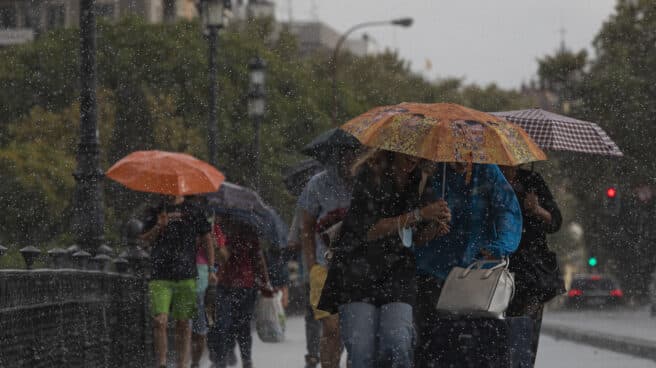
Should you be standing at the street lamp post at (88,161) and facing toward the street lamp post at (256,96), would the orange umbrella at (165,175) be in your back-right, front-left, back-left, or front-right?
front-right

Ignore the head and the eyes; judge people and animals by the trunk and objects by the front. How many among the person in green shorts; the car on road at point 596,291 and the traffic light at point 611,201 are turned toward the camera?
2

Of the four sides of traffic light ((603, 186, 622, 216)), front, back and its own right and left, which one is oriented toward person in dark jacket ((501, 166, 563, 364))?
front

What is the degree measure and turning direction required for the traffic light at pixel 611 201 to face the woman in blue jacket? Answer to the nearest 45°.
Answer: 0° — it already faces them

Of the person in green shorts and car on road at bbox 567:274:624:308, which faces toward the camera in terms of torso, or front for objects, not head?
the person in green shorts

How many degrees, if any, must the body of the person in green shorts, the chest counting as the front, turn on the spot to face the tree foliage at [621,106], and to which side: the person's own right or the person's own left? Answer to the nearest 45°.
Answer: approximately 135° to the person's own left

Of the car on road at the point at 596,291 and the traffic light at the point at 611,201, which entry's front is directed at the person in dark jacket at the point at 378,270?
the traffic light

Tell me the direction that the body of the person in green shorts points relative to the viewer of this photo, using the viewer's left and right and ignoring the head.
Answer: facing the viewer

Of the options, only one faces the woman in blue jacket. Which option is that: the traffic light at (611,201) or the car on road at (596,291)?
the traffic light

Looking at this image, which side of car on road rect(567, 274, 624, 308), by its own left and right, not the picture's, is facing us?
back

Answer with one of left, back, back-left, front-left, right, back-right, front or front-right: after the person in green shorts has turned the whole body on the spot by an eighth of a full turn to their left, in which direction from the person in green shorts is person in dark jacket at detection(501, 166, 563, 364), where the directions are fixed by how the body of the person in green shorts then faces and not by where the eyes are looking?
front

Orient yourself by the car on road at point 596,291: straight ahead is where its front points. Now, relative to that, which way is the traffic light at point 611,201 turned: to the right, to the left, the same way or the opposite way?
the opposite way

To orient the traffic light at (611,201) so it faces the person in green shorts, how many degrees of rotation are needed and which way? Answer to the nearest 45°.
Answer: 0° — it already faces them

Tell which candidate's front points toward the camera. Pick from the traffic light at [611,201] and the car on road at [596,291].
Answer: the traffic light

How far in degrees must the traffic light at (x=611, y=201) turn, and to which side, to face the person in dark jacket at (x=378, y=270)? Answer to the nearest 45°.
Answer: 0° — it already faces them

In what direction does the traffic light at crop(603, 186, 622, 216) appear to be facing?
toward the camera
